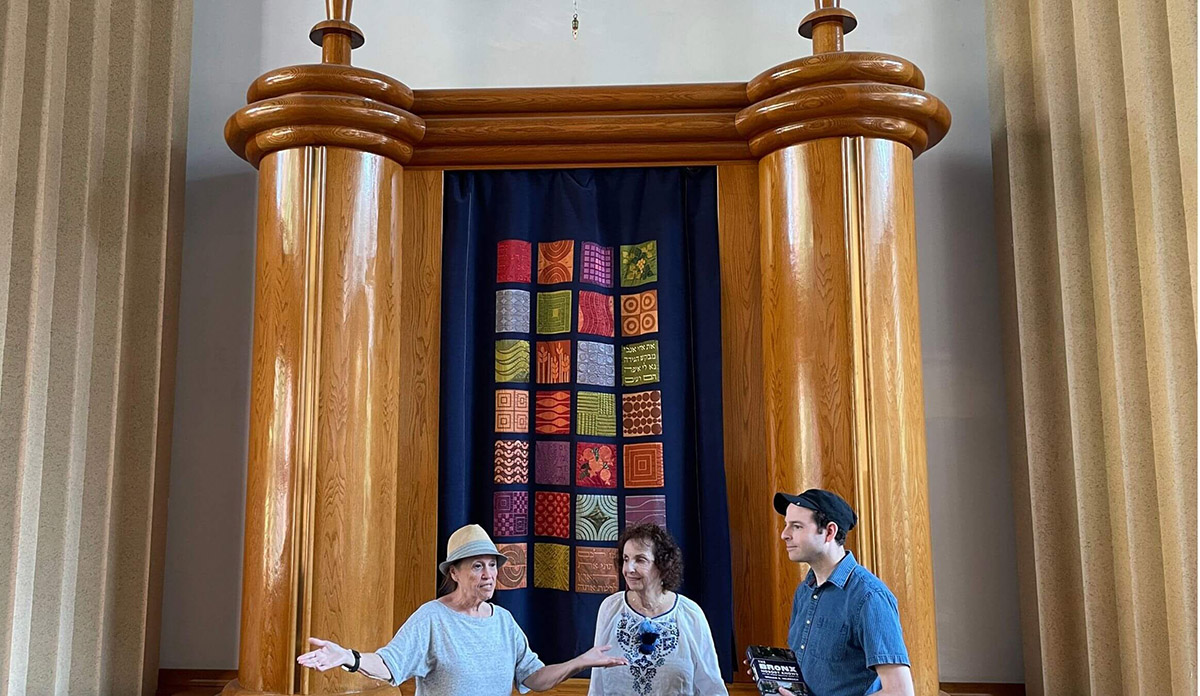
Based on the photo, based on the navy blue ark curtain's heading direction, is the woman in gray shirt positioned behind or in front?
in front

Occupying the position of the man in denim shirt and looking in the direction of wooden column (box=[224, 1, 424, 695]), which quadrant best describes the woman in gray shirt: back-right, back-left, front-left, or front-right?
front-left

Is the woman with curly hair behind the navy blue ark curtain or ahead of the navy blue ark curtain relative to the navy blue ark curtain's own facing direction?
ahead

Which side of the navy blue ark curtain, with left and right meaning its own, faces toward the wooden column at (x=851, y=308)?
left

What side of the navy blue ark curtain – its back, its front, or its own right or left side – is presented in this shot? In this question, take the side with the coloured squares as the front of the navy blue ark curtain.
front

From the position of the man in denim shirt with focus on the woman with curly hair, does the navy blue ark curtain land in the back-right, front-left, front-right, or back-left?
front-right

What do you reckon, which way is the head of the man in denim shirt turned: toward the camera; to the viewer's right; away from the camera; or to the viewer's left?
to the viewer's left

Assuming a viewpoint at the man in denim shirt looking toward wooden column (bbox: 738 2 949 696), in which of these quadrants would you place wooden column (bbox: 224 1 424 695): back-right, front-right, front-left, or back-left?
front-left

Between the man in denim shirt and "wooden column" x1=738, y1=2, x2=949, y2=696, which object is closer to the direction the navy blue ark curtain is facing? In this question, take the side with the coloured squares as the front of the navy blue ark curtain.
the man in denim shirt

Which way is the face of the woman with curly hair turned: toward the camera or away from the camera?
toward the camera

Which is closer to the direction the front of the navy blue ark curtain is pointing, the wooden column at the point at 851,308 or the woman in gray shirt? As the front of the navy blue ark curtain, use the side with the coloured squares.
the woman in gray shirt

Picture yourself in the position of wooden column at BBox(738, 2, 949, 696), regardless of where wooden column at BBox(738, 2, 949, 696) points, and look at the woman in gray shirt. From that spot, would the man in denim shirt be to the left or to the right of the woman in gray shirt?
left
